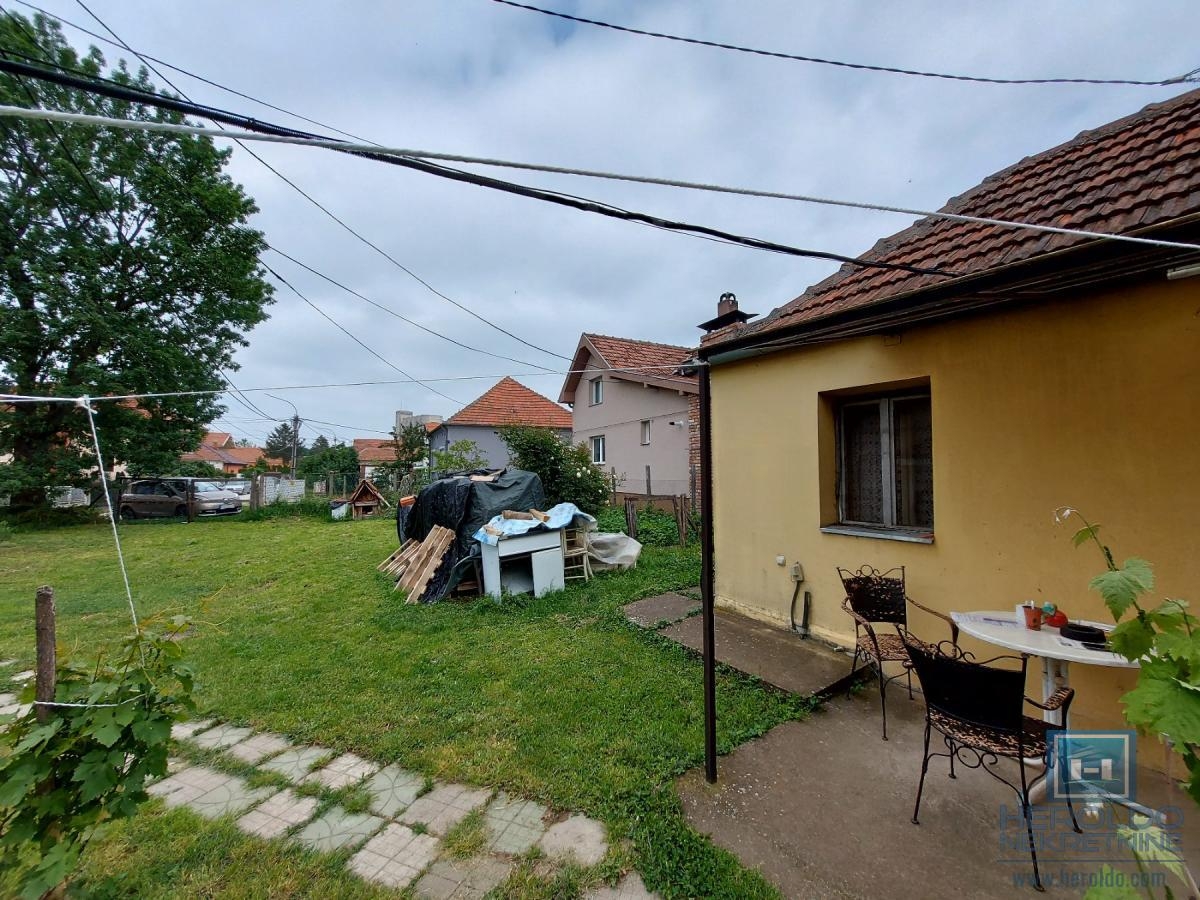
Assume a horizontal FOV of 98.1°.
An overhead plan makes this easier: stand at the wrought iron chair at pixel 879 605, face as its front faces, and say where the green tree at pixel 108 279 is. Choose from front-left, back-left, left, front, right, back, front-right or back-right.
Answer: back-right

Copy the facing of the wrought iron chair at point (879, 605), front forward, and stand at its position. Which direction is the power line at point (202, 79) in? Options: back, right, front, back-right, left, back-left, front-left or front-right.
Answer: right

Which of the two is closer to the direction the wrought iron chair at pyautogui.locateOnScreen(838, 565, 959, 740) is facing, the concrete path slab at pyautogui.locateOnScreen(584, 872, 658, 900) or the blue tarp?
the concrete path slab

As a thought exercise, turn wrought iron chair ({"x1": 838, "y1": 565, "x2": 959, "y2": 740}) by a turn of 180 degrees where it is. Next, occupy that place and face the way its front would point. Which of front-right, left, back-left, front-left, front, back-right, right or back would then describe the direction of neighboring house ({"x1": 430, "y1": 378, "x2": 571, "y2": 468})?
front

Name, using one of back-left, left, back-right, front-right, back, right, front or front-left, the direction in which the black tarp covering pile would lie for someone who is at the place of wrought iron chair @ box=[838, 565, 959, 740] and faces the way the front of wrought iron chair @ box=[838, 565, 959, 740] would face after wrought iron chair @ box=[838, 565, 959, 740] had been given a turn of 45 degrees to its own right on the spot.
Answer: right

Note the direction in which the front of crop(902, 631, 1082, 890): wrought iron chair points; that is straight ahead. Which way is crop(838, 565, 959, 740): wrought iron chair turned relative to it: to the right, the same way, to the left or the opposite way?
to the right

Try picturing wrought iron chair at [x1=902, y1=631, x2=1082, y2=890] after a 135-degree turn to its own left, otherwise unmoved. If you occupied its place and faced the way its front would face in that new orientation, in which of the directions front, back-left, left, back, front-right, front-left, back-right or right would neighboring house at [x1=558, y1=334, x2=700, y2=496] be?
front-right

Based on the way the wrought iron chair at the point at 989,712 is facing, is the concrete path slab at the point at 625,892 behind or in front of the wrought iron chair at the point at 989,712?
behind

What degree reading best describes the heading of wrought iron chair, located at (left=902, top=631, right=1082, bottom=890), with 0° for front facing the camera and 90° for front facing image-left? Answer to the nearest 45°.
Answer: approximately 225°

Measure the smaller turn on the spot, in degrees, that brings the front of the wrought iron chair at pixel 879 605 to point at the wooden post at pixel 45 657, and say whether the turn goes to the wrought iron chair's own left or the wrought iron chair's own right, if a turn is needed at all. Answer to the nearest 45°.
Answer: approximately 90° to the wrought iron chair's own right

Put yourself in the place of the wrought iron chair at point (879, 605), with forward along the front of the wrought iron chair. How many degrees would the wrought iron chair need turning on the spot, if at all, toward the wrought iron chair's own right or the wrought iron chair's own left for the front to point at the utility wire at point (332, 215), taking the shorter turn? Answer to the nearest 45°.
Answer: approximately 135° to the wrought iron chair's own right

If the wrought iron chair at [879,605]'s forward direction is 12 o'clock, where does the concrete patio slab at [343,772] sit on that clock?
The concrete patio slab is roughly at 3 o'clock from the wrought iron chair.

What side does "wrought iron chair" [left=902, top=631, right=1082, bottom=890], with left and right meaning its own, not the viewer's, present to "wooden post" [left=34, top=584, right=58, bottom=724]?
back
